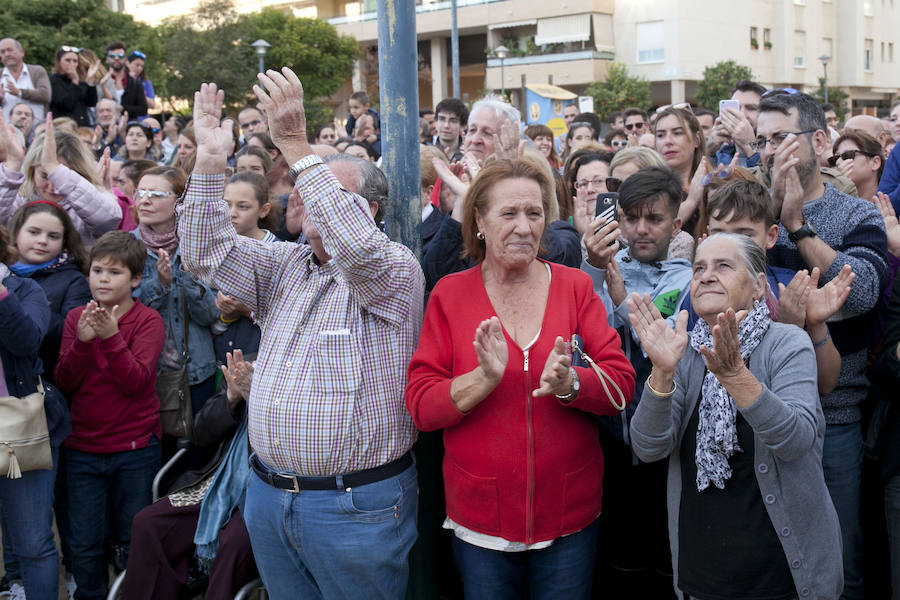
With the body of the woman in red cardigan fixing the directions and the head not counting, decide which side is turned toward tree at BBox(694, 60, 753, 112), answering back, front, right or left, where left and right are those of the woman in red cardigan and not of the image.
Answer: back

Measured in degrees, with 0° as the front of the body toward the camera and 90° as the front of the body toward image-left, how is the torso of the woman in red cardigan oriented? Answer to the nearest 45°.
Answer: approximately 0°

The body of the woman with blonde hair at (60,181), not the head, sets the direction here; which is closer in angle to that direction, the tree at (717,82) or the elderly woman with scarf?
the elderly woman with scarf

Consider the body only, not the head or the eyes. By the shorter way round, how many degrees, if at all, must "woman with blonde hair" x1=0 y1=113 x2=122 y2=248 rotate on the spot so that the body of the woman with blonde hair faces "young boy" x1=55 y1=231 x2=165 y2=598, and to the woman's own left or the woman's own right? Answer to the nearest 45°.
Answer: approximately 45° to the woman's own left

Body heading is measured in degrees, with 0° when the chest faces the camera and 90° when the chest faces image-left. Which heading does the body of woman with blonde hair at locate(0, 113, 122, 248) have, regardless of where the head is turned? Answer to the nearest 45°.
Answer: approximately 45°

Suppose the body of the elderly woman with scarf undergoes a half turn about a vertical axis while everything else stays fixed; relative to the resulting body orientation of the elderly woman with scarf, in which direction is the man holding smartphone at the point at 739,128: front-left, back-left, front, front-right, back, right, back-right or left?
front-left

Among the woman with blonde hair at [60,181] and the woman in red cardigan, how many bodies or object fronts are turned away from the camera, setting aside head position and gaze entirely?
0

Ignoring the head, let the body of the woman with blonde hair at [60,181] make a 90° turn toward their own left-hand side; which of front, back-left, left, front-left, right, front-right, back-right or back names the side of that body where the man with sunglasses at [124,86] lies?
back-left

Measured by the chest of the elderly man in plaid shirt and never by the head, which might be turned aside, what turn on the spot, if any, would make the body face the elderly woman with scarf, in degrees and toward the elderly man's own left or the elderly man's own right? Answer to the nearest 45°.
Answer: approximately 135° to the elderly man's own left

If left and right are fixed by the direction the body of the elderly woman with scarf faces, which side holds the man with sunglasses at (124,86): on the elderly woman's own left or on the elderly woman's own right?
on the elderly woman's own right
